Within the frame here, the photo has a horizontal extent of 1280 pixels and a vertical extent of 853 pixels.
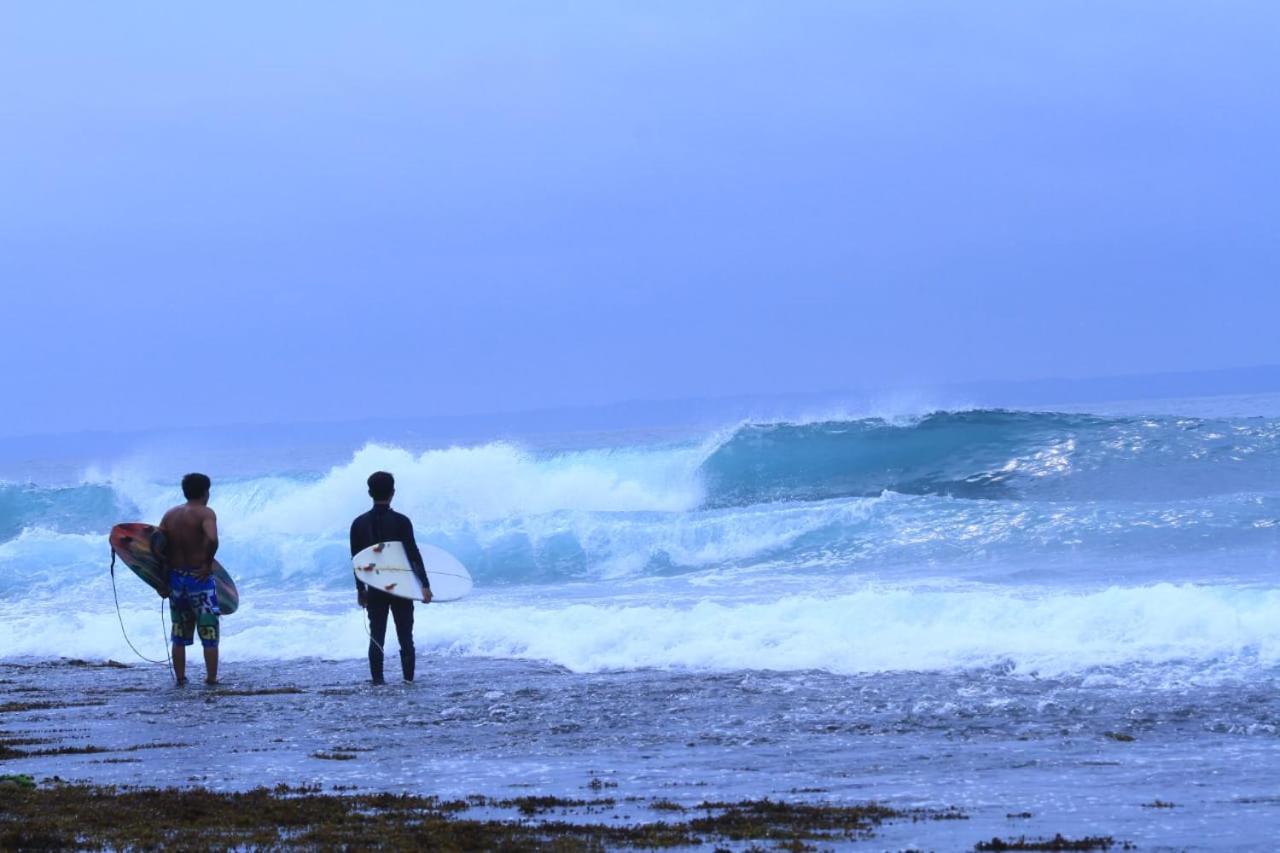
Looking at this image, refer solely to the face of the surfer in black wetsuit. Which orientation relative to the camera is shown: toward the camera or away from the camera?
away from the camera

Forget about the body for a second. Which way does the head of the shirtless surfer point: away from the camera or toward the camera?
away from the camera

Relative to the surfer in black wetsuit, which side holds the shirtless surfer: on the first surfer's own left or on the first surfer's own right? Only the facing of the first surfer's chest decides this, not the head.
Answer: on the first surfer's own left

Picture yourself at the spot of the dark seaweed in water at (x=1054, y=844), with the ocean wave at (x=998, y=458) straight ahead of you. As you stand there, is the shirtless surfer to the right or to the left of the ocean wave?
left

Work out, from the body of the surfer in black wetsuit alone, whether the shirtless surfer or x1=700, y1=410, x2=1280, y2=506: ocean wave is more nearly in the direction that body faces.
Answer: the ocean wave

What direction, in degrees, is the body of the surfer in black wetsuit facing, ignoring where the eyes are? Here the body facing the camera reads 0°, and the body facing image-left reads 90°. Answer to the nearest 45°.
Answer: approximately 180°

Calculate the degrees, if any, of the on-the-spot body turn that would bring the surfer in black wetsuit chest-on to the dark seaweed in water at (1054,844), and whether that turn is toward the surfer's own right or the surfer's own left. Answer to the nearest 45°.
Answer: approximately 180°

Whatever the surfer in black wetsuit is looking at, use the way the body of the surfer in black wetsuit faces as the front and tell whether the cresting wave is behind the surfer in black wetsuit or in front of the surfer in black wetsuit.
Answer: in front

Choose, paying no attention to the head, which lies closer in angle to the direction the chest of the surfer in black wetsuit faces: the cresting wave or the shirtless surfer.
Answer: the cresting wave

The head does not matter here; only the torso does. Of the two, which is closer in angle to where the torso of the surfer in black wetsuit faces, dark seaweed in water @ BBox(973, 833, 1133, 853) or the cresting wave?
the cresting wave
